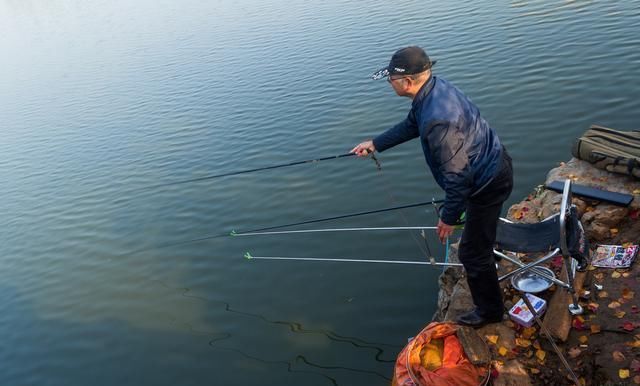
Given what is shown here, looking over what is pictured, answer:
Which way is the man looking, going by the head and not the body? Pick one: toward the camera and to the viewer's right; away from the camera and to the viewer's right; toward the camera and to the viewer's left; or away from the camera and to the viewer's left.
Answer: away from the camera and to the viewer's left

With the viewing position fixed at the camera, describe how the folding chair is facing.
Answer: facing to the left of the viewer

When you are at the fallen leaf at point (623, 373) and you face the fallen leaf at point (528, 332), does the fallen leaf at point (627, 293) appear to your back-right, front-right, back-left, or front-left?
front-right

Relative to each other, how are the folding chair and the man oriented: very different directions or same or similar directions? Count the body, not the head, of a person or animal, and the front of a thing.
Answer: same or similar directions

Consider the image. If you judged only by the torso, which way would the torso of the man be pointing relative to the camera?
to the viewer's left

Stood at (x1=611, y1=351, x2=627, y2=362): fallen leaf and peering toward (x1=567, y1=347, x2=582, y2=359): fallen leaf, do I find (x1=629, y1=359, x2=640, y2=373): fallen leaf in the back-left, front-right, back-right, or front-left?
back-left
